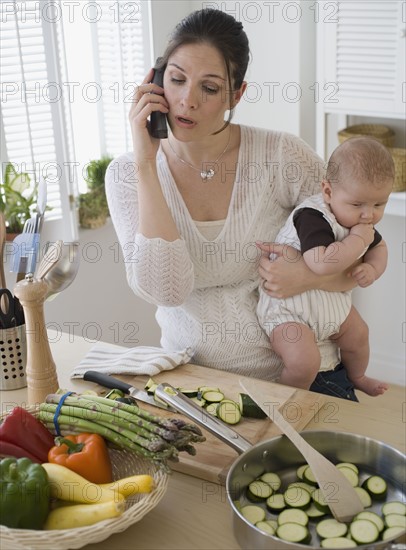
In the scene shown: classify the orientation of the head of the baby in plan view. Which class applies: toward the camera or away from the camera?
toward the camera

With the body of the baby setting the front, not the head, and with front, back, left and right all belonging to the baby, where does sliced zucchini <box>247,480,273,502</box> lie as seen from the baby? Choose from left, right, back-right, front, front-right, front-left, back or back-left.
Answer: front-right

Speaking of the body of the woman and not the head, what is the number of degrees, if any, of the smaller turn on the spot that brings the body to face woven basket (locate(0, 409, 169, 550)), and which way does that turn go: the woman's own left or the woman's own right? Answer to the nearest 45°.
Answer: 0° — they already face it

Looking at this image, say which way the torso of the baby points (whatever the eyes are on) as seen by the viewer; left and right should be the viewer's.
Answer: facing the viewer and to the right of the viewer

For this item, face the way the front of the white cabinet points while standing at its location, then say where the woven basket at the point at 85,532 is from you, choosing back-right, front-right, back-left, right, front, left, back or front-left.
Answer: front

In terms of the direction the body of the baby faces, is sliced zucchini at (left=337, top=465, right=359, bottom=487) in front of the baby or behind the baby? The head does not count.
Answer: in front

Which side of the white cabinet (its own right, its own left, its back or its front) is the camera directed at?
front

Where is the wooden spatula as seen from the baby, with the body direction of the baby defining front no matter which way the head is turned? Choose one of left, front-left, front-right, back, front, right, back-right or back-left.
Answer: front-right

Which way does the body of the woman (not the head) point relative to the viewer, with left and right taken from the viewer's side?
facing the viewer

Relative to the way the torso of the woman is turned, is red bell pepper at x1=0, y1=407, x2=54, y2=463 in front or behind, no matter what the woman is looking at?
in front

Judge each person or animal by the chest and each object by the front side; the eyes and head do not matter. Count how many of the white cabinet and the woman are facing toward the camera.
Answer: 2

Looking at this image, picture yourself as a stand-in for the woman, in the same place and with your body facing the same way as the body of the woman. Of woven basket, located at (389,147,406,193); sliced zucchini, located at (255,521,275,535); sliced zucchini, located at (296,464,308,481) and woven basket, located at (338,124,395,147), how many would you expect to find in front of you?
2

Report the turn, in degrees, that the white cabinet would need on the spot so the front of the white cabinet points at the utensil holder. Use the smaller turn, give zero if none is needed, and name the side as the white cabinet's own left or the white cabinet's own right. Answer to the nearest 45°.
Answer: approximately 45° to the white cabinet's own right

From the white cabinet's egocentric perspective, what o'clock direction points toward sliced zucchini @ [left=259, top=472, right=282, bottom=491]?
The sliced zucchini is roughly at 12 o'clock from the white cabinet.

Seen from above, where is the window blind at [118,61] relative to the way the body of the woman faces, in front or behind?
behind

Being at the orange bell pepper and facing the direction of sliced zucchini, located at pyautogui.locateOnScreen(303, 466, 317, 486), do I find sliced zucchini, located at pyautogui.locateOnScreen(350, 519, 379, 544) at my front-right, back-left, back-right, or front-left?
front-right
